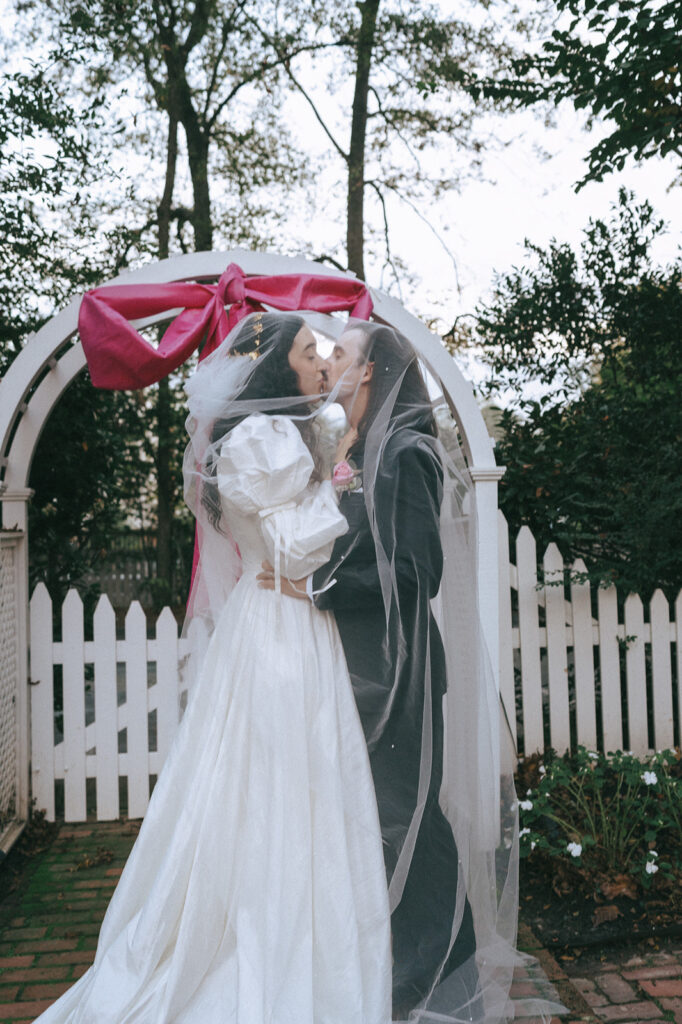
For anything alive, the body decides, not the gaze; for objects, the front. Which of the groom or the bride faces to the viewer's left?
the groom

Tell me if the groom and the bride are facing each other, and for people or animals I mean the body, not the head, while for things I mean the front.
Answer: yes

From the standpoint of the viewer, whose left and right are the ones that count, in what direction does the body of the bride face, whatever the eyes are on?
facing to the right of the viewer

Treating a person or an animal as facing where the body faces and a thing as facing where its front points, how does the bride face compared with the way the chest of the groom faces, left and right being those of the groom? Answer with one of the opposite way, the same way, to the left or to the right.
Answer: the opposite way

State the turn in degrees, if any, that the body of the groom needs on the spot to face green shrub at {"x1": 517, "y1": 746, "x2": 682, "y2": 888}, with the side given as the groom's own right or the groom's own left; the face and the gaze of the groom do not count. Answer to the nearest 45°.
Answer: approximately 135° to the groom's own right

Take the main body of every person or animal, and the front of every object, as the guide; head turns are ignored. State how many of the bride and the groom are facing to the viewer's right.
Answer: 1

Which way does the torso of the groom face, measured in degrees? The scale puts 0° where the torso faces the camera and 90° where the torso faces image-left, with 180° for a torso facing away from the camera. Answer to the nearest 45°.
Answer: approximately 90°

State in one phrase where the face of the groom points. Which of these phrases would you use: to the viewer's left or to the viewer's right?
to the viewer's left

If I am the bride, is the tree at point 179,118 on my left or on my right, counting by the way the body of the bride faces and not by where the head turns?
on my left

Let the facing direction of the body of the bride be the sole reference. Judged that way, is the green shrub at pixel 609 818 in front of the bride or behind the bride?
in front
